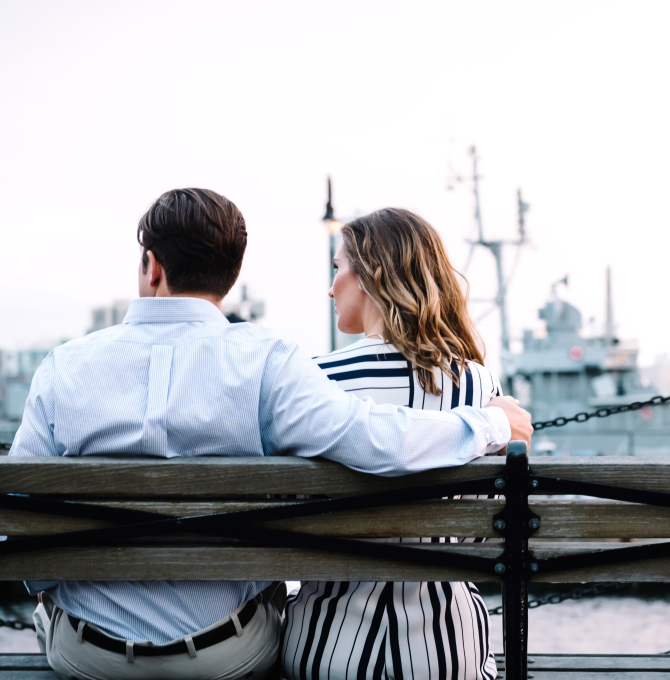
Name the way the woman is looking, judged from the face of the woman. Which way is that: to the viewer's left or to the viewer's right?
to the viewer's left

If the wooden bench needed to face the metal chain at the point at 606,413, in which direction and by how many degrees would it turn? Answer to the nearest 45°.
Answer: approximately 45° to its right

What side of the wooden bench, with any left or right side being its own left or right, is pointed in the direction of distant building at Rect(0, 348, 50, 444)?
front

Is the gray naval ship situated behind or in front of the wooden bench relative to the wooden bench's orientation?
in front

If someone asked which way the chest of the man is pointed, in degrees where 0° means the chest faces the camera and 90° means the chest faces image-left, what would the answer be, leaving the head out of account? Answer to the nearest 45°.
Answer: approximately 180°

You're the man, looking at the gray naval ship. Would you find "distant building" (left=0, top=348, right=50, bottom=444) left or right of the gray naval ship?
left

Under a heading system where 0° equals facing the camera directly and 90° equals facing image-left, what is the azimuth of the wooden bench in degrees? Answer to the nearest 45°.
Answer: approximately 180°

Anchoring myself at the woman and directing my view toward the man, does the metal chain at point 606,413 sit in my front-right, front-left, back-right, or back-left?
back-right

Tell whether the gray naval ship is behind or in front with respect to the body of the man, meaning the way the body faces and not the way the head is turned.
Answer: in front

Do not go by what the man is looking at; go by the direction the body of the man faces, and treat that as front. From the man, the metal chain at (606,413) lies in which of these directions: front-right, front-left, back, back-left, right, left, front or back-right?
front-right
